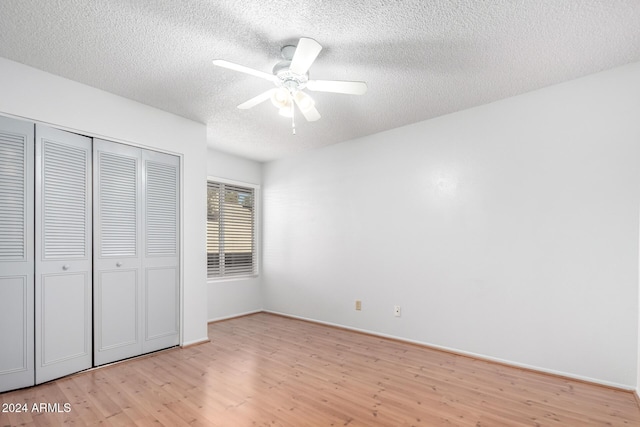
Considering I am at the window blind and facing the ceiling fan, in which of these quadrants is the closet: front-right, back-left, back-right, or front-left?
front-right

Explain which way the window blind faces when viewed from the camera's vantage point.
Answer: facing the viewer and to the right of the viewer

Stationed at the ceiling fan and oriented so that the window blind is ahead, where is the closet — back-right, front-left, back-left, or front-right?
front-left

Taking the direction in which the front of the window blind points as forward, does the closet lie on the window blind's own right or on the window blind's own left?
on the window blind's own right

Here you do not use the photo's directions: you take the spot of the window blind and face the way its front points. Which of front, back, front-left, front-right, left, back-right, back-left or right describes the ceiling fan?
front-right
